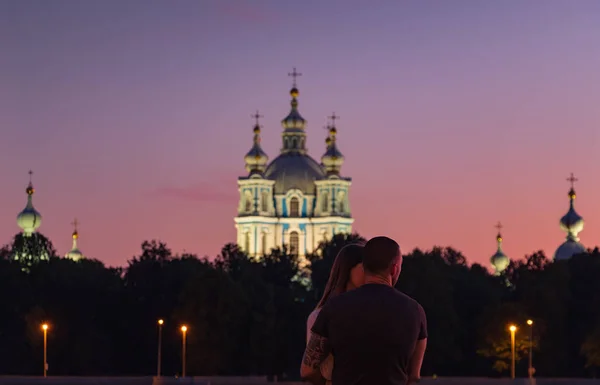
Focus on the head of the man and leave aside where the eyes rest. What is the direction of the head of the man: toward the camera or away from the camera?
away from the camera

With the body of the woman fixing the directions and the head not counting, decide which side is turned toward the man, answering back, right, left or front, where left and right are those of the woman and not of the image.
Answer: right
